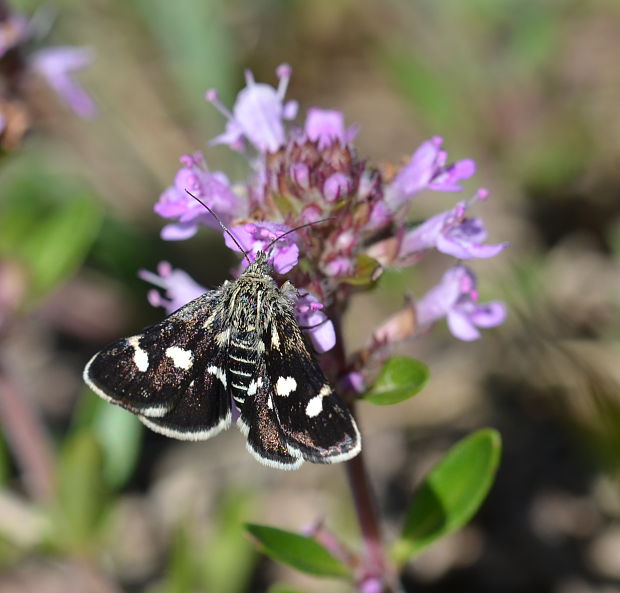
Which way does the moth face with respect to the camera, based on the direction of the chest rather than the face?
away from the camera

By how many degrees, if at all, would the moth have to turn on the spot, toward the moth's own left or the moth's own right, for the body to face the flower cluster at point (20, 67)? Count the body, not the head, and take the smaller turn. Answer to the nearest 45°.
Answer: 0° — it already faces it

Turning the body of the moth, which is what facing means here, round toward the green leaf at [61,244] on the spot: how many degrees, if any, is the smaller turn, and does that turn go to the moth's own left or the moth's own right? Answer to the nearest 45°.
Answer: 0° — it already faces it
